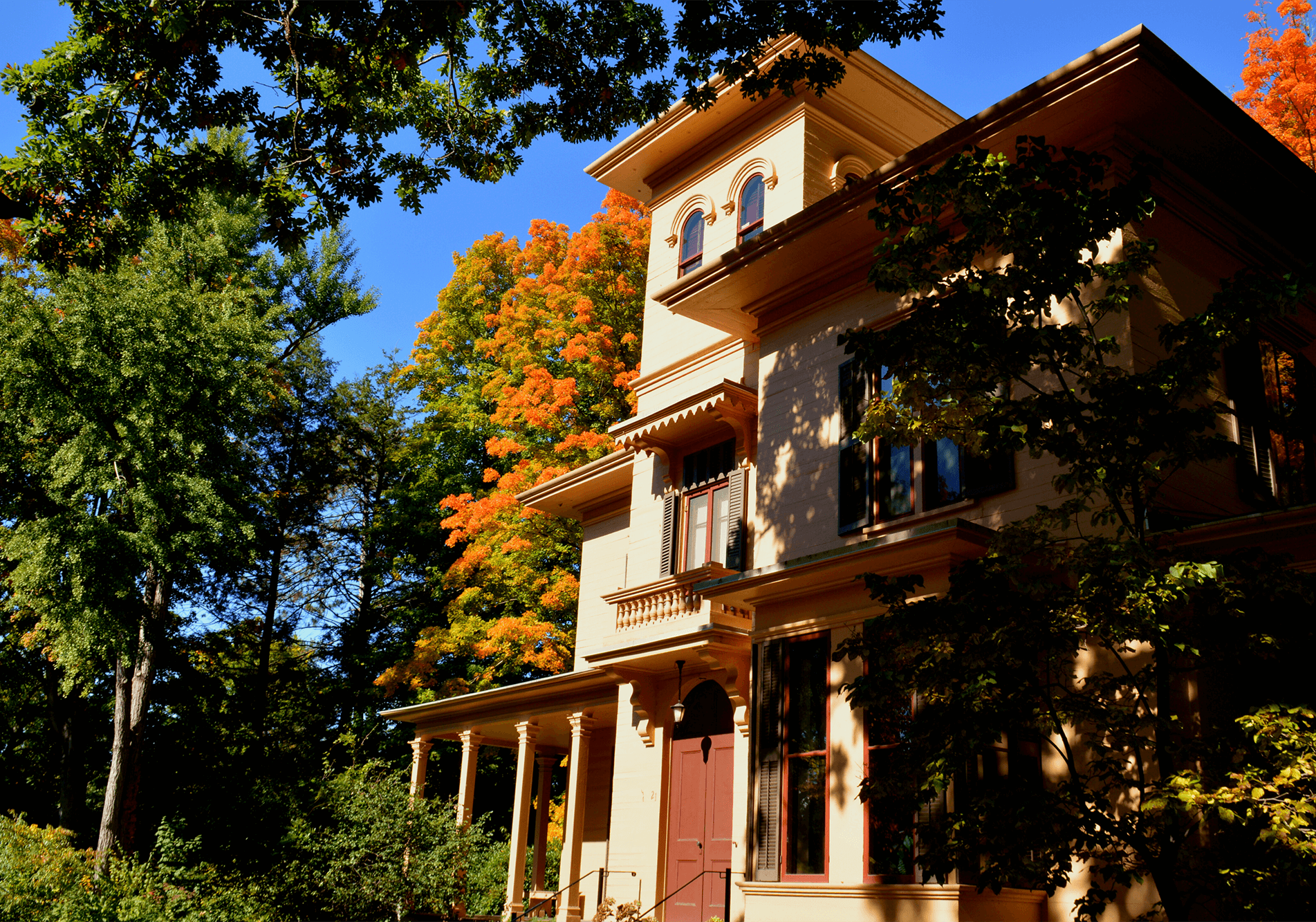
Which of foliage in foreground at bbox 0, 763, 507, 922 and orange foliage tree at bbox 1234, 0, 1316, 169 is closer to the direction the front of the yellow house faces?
the foliage in foreground

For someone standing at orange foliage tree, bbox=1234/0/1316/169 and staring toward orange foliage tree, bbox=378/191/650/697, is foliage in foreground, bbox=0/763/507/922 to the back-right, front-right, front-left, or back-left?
front-left

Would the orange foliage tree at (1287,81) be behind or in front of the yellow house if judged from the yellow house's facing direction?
behind

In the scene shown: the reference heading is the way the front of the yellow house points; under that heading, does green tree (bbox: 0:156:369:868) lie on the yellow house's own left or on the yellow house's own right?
on the yellow house's own right

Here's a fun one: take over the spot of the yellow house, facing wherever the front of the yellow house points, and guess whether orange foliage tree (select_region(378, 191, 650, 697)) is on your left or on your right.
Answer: on your right

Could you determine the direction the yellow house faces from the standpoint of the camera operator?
facing the viewer and to the left of the viewer

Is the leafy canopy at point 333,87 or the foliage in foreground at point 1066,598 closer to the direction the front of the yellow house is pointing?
the leafy canopy

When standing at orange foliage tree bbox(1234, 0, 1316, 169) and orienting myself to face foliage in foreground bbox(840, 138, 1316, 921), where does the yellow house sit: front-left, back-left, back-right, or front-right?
front-right
